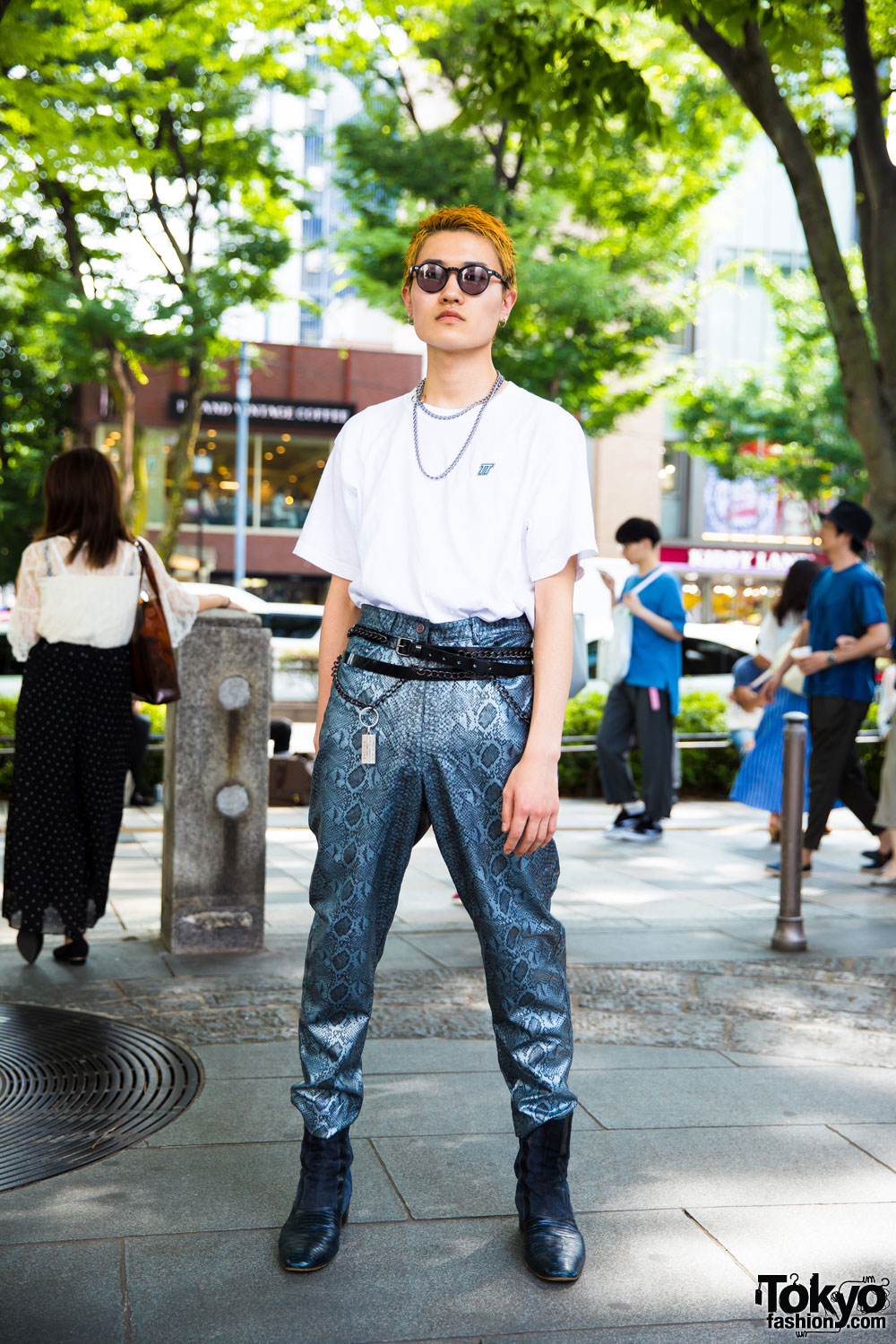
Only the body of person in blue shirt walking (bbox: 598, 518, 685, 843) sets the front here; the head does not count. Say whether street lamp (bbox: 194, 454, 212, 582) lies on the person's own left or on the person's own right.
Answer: on the person's own right

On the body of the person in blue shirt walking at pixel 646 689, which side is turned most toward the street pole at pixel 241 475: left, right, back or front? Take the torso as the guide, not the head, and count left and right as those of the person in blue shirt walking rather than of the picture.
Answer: right

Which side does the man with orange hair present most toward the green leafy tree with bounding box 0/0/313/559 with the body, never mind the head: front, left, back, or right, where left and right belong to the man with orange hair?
back

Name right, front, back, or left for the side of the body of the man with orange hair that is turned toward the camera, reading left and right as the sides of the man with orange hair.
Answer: front

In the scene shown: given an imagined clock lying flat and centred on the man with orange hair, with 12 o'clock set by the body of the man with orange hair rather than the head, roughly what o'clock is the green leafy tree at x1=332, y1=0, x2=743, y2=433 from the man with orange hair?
The green leafy tree is roughly at 6 o'clock from the man with orange hair.

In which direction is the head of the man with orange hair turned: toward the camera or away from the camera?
toward the camera

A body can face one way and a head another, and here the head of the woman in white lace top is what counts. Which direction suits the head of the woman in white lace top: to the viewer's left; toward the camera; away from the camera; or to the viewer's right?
away from the camera

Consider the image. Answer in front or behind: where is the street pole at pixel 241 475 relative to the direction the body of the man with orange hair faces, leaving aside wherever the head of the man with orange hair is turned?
behind

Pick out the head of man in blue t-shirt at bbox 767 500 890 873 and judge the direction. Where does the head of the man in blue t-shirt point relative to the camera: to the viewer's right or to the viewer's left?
to the viewer's left

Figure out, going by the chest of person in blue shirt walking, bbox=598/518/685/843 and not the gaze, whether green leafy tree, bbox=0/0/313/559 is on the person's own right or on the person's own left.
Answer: on the person's own right

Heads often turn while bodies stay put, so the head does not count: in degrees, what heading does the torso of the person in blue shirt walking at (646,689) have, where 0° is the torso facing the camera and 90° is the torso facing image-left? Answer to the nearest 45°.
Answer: approximately 90°
